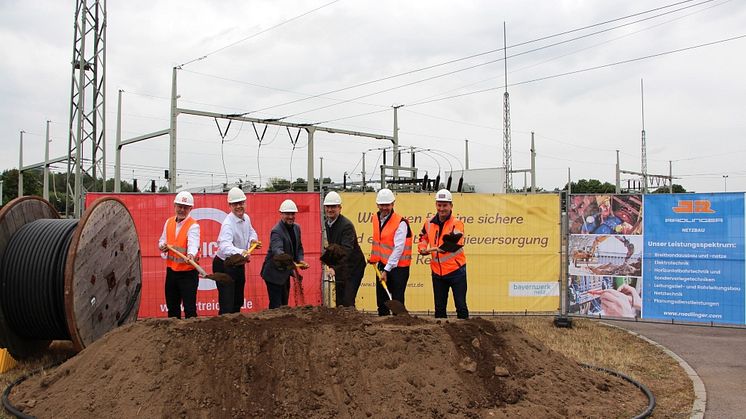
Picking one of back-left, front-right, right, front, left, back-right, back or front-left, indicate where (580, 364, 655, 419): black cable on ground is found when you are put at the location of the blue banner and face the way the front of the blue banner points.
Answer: front

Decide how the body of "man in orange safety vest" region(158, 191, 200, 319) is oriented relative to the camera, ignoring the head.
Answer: toward the camera

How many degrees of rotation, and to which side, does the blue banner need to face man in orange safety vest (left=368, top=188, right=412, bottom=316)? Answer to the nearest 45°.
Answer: approximately 45° to its right

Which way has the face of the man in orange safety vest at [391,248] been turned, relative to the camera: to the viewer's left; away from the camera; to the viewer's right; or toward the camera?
toward the camera

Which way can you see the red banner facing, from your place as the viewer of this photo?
facing the viewer

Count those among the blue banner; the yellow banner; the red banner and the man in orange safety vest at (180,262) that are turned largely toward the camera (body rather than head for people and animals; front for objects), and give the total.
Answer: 4

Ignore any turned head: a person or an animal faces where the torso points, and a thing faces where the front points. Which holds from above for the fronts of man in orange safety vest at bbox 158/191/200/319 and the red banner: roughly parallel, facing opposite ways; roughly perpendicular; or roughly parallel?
roughly parallel

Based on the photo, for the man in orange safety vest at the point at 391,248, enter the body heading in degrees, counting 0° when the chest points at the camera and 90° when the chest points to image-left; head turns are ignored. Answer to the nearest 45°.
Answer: approximately 45°

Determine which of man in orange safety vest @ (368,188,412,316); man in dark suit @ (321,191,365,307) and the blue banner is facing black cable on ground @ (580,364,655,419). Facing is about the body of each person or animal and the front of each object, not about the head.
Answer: the blue banner

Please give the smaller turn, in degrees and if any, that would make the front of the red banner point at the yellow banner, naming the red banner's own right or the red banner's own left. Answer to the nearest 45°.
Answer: approximately 90° to the red banner's own left

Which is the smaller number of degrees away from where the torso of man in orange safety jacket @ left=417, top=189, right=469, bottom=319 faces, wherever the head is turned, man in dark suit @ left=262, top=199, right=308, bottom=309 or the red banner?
the man in dark suit

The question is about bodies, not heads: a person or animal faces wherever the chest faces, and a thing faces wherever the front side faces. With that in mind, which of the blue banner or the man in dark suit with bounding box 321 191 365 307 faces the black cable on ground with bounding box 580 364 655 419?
the blue banner

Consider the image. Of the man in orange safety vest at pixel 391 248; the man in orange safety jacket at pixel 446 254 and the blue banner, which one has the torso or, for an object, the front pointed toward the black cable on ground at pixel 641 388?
the blue banner

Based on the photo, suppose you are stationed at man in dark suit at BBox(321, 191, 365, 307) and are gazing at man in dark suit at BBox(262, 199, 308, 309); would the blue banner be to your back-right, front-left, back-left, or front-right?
back-right

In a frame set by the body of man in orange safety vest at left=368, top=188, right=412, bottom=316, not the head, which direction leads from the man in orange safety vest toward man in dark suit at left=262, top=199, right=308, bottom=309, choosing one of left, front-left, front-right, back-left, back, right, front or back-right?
front-right

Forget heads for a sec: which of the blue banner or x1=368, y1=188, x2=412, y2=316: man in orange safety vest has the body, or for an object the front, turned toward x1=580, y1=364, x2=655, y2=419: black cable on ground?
the blue banner

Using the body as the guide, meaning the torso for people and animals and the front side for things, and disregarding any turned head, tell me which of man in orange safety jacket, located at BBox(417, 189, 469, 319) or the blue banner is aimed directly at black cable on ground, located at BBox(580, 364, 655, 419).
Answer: the blue banner
